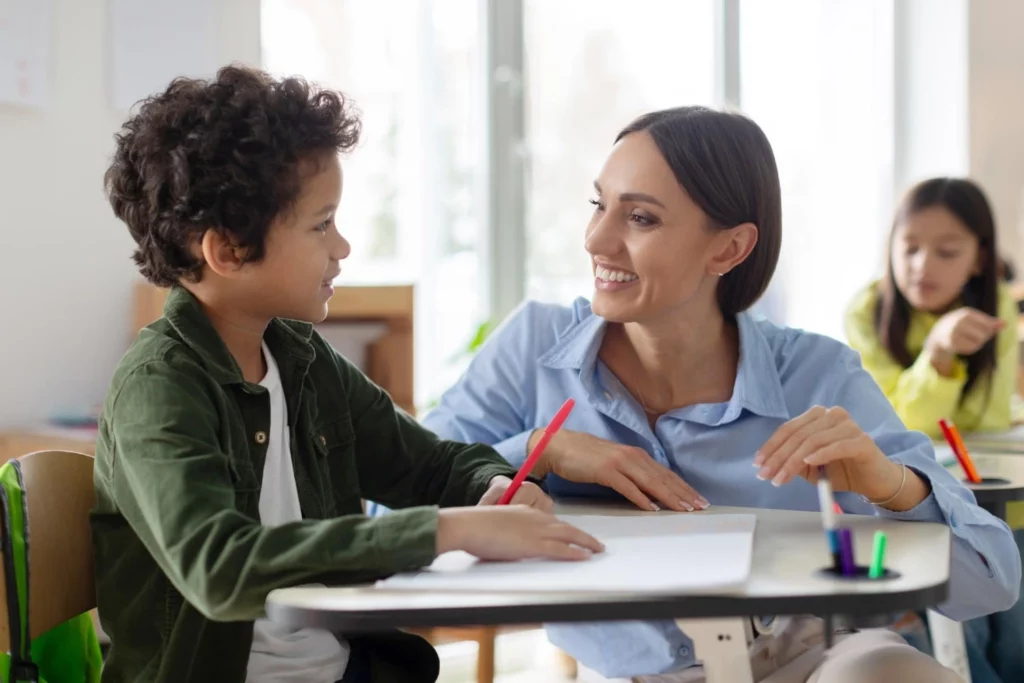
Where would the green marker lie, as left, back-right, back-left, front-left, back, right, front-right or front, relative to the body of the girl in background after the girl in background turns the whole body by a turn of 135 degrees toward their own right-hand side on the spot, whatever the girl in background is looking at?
back

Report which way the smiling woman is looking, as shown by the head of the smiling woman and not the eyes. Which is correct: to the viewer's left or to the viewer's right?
to the viewer's left

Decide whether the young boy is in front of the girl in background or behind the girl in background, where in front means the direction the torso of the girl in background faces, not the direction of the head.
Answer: in front

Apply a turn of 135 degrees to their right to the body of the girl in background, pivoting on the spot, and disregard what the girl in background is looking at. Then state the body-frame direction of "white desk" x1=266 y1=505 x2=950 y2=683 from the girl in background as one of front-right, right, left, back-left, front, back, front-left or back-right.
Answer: back

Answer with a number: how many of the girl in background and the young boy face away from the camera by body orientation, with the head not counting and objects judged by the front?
0

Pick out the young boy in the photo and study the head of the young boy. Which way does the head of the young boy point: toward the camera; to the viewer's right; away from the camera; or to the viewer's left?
to the viewer's right

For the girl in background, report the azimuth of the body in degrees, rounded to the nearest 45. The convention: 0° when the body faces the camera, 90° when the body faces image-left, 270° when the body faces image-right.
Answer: approximately 45°
